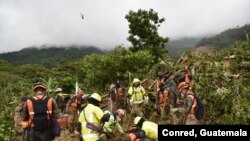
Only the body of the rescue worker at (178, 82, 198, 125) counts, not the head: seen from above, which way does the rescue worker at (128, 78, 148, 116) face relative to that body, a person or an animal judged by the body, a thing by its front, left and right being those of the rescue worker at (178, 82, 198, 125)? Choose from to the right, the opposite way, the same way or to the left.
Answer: to the left

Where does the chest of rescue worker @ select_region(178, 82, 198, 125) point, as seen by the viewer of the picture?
to the viewer's left

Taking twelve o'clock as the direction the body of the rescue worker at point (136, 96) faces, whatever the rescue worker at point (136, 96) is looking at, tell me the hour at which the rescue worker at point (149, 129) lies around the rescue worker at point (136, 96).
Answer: the rescue worker at point (149, 129) is roughly at 12 o'clock from the rescue worker at point (136, 96).

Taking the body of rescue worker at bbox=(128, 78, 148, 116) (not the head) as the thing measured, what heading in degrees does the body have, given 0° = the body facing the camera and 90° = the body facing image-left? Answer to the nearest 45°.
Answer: approximately 0°

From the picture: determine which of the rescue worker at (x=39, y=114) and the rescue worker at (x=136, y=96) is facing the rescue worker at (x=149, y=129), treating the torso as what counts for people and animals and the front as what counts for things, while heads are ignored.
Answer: the rescue worker at (x=136, y=96)
